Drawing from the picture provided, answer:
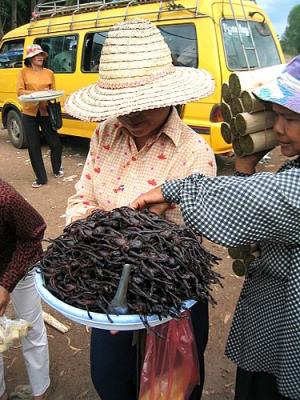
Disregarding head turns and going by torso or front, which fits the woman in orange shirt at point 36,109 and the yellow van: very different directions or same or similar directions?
very different directions

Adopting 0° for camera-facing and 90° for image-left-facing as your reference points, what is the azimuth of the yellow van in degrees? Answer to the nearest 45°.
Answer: approximately 135°

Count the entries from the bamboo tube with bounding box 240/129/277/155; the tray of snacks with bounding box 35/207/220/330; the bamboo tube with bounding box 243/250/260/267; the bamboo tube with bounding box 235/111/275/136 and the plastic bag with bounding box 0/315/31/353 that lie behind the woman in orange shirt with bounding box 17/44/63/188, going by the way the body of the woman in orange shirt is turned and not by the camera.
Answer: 0

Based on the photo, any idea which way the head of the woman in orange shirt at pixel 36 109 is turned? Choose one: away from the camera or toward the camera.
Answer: toward the camera

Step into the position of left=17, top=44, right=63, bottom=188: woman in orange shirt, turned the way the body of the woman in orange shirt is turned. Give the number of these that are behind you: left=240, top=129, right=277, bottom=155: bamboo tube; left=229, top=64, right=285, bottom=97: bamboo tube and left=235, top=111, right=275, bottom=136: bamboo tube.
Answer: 0

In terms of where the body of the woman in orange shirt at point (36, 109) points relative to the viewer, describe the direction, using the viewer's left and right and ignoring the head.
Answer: facing the viewer and to the right of the viewer

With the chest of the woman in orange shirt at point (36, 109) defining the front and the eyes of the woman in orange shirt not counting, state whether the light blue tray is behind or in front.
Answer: in front

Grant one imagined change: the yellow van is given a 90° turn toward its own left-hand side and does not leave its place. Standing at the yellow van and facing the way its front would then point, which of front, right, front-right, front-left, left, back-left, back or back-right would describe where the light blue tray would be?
front-left

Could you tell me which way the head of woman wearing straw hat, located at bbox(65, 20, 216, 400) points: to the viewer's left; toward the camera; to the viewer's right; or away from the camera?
toward the camera

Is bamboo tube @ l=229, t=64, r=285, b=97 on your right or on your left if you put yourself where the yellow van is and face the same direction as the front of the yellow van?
on your left

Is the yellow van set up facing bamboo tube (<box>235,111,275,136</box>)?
no

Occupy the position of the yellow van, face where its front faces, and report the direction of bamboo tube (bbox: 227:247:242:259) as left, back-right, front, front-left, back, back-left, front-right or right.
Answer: back-left
